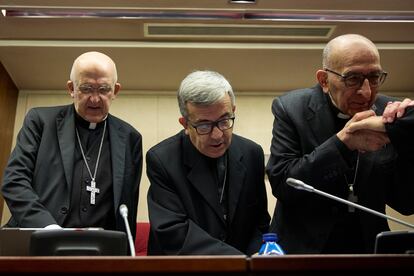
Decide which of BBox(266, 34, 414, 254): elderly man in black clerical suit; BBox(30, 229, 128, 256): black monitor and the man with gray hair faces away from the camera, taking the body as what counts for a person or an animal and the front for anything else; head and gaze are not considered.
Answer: the black monitor

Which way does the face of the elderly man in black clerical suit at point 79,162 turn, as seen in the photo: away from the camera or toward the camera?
toward the camera

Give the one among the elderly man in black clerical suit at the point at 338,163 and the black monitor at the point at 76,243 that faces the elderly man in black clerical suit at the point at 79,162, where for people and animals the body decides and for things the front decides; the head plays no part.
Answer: the black monitor

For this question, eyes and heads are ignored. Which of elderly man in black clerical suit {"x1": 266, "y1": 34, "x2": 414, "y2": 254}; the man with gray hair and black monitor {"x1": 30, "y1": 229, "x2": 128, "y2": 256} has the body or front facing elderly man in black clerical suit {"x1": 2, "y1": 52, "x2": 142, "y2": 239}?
the black monitor

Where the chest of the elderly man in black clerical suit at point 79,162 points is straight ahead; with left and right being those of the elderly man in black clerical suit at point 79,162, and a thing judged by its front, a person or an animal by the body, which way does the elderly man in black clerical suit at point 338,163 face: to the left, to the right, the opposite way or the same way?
the same way

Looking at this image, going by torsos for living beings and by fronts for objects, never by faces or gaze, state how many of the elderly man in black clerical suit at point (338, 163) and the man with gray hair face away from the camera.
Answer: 0

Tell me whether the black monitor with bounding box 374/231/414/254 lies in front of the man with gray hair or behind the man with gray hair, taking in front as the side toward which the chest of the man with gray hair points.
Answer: in front

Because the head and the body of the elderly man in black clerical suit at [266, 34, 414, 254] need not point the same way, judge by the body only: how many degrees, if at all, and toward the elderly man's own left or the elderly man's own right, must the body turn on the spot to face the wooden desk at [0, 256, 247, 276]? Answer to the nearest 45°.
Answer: approximately 45° to the elderly man's own right

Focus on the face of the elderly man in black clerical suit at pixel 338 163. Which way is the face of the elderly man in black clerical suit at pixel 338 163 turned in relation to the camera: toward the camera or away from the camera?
toward the camera

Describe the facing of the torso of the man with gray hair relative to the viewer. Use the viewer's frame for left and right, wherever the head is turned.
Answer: facing the viewer and to the right of the viewer

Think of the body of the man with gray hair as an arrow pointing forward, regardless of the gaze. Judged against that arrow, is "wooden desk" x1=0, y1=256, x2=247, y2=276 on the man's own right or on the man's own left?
on the man's own right

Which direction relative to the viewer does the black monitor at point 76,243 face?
away from the camera

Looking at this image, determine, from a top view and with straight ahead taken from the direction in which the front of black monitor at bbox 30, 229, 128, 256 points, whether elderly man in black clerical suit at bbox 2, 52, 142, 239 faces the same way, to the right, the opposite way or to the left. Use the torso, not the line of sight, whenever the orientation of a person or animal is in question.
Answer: the opposite way

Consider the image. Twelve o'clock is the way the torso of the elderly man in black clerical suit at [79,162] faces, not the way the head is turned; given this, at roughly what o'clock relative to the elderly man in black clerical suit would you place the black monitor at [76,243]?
The black monitor is roughly at 12 o'clock from the elderly man in black clerical suit.

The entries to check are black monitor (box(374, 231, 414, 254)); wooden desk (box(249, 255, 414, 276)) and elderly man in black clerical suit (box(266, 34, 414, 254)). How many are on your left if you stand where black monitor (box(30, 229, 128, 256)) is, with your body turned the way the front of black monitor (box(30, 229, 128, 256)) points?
0

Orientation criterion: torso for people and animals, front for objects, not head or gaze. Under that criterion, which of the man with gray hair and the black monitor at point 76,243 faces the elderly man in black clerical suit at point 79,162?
the black monitor

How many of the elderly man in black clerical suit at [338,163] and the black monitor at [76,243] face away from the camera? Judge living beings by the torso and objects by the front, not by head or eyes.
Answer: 1

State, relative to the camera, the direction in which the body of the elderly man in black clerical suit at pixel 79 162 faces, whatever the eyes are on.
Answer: toward the camera
